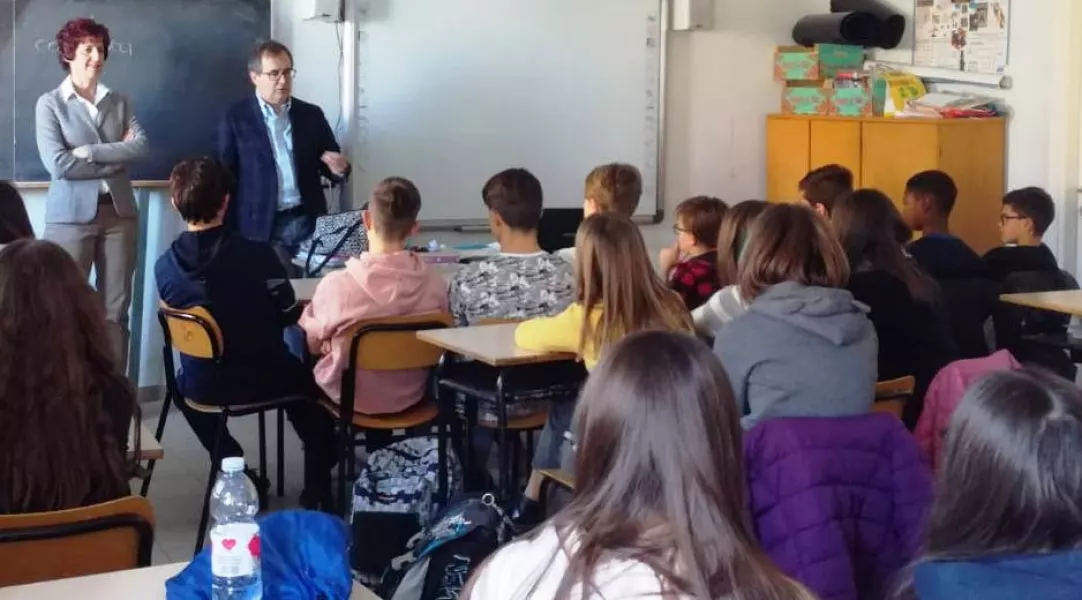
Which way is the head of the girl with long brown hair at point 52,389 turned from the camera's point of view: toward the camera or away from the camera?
away from the camera

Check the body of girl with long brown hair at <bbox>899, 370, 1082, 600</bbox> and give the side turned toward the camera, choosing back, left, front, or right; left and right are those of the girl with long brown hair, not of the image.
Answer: back

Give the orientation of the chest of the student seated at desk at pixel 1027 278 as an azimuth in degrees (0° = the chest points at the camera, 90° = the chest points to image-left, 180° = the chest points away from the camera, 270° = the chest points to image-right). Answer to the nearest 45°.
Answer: approximately 90°

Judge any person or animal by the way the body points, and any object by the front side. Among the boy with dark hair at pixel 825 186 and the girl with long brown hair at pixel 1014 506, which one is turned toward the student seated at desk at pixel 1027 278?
the girl with long brown hair

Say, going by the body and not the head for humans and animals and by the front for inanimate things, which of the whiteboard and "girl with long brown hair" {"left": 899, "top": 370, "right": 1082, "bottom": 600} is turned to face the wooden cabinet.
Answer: the girl with long brown hair

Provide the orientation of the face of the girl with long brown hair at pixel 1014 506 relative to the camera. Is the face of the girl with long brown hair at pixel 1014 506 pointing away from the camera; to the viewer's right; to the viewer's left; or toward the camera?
away from the camera

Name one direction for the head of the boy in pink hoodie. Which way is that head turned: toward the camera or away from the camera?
away from the camera

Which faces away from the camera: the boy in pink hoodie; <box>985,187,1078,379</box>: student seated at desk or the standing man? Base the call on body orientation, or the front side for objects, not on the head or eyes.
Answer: the boy in pink hoodie

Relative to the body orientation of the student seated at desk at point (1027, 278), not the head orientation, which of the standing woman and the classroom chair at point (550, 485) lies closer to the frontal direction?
the standing woman

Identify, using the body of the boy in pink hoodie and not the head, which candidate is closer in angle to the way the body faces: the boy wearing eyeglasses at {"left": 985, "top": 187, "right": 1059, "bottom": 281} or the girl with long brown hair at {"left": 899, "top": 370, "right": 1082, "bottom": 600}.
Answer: the boy wearing eyeglasses

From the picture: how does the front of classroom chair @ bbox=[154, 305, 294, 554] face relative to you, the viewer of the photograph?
facing away from the viewer and to the right of the viewer

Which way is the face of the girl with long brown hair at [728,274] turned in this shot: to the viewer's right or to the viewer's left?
to the viewer's left

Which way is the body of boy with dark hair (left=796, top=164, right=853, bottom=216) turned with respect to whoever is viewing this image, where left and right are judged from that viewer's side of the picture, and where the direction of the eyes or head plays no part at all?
facing away from the viewer and to the left of the viewer

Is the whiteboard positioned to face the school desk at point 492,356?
yes

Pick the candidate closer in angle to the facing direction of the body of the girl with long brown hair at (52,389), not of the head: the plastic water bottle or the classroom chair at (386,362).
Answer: the classroom chair
